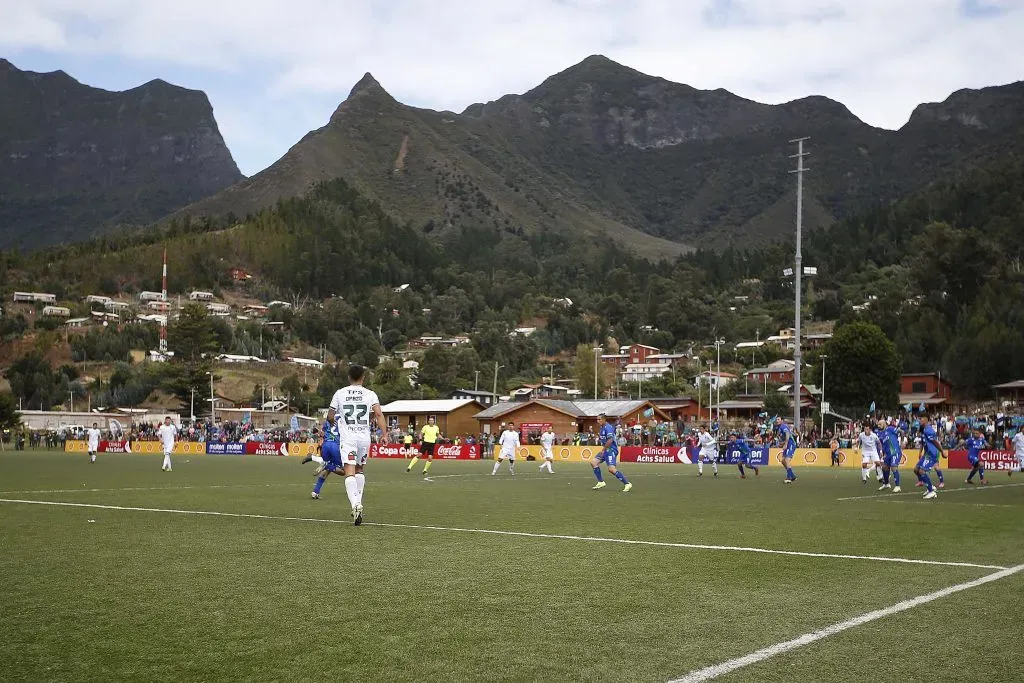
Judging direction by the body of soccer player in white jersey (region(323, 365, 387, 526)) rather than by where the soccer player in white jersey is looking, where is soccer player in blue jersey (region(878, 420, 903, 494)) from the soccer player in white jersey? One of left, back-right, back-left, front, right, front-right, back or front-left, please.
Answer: front-right

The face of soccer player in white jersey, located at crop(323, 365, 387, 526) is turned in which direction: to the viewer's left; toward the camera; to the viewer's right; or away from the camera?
away from the camera

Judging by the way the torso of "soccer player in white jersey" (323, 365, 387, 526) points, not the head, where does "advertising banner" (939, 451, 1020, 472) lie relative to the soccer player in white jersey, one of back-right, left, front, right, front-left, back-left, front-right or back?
front-right

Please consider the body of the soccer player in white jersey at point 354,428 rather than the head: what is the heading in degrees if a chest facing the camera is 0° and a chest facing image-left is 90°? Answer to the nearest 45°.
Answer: approximately 180°

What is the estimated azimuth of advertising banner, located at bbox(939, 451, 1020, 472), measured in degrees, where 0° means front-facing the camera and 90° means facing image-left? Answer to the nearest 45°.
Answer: approximately 0°

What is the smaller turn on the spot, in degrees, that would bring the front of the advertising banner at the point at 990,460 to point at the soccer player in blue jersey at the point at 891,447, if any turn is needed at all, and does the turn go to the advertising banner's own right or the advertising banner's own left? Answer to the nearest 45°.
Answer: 0° — it already faces them
